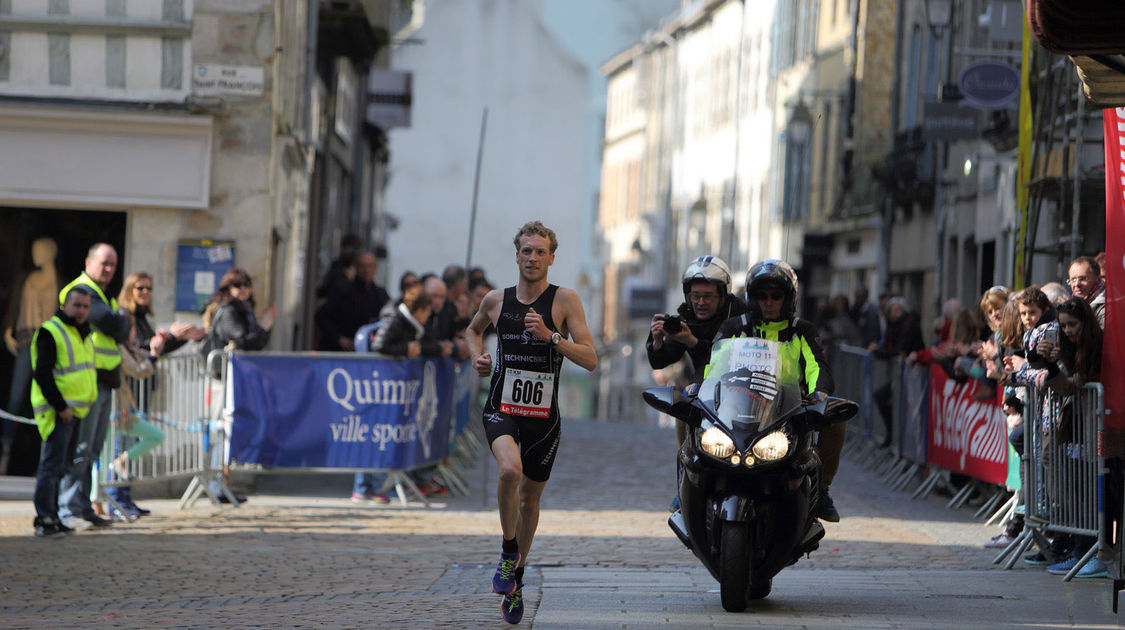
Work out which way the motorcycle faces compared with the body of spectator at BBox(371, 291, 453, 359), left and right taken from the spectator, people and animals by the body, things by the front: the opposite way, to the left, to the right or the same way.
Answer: to the right

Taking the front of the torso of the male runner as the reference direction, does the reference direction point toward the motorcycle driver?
no

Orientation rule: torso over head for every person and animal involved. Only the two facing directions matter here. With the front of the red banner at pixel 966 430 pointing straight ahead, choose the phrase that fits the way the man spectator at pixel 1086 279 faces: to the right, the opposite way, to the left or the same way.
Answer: the same way

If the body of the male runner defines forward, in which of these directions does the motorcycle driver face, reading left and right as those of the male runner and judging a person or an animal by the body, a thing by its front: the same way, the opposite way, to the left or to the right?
the same way

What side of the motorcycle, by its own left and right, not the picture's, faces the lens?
front

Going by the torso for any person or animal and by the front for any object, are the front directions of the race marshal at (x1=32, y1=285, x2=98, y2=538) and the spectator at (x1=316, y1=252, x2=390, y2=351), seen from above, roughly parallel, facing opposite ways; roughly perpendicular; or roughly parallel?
roughly parallel

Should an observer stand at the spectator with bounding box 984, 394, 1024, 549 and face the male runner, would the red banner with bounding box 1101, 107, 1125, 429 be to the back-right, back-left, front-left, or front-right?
front-left

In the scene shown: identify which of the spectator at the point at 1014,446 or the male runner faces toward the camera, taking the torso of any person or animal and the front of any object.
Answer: the male runner

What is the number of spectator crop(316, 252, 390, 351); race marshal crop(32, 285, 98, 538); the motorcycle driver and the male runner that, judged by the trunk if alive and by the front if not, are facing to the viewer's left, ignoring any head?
0

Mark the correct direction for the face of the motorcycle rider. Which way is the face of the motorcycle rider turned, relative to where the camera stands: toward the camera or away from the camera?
toward the camera

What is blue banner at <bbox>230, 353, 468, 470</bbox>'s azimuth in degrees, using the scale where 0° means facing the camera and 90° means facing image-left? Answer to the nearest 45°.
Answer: approximately 0°

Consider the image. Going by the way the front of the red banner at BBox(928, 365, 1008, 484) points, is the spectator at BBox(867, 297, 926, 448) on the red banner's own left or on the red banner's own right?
on the red banner's own right

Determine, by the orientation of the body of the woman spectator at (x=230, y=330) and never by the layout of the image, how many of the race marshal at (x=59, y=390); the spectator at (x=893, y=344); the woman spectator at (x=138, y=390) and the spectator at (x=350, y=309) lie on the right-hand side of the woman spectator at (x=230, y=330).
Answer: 2

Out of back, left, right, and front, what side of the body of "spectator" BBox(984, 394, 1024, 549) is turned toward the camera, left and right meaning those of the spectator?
left

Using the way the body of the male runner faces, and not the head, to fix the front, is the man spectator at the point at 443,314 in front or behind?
behind

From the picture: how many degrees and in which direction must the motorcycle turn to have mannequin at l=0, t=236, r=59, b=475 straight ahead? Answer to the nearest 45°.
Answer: approximately 135° to its right

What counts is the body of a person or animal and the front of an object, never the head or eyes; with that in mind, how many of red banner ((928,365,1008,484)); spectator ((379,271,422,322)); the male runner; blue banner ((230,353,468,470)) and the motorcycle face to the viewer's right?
1

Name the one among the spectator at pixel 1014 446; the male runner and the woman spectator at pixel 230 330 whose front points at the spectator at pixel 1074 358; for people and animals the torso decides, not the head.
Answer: the woman spectator

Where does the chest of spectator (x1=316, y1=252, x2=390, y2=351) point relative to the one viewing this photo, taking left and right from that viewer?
facing the viewer and to the right of the viewer

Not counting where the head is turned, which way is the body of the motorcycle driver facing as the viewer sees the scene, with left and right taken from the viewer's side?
facing the viewer
